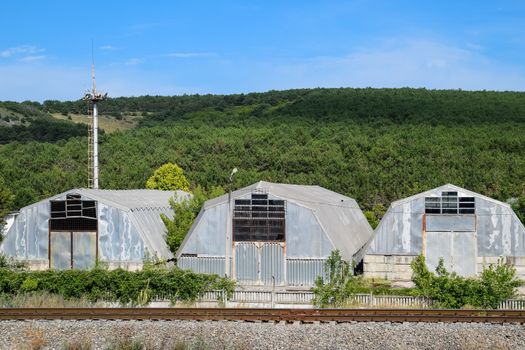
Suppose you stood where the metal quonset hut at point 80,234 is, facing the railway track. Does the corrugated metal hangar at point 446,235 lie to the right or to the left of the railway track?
left

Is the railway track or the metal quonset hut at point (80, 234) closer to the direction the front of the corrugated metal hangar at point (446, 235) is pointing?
the railway track

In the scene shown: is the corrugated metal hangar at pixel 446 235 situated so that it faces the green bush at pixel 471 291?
yes

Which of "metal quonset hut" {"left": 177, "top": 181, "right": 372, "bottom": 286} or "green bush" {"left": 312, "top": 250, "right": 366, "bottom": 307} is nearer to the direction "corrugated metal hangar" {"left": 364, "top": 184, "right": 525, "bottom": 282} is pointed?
the green bush

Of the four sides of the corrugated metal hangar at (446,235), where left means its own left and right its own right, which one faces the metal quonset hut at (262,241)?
right

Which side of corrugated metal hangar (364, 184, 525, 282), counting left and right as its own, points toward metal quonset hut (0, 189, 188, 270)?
right

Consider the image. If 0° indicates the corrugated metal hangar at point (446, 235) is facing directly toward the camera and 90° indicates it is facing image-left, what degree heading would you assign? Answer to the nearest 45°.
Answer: approximately 0°

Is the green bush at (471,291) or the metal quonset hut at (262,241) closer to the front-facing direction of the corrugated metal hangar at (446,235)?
the green bush
